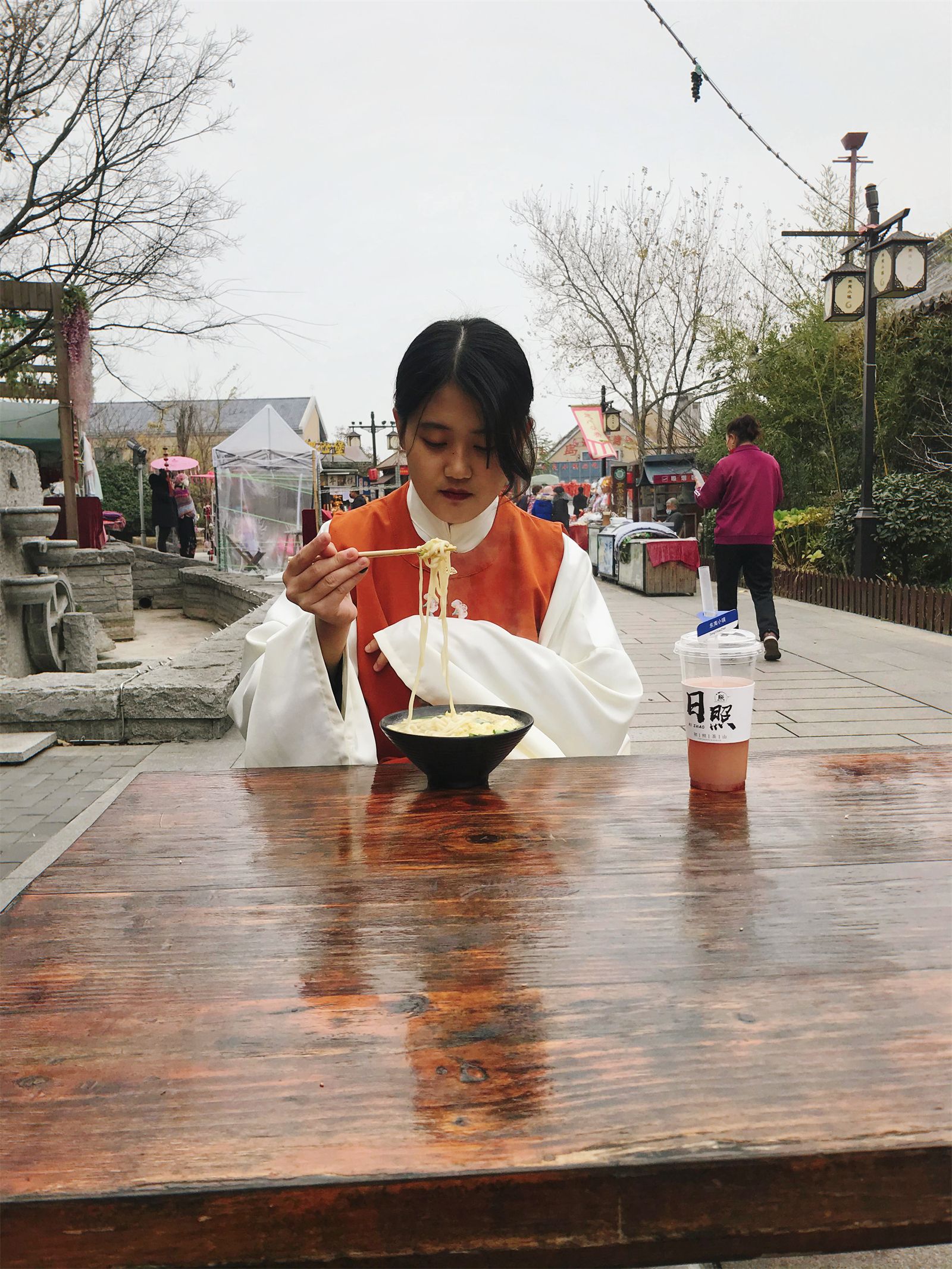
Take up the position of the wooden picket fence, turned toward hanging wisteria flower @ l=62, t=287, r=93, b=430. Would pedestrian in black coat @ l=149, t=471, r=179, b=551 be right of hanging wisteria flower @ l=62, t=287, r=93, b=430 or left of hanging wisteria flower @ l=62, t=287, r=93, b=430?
right

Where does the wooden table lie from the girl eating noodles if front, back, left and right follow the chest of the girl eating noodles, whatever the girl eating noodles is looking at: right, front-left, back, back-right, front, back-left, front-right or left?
front

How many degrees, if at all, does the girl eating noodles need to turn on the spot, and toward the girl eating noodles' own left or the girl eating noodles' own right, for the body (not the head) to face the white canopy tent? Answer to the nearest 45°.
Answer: approximately 180°

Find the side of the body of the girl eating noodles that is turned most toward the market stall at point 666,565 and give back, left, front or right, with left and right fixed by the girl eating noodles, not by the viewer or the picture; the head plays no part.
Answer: back

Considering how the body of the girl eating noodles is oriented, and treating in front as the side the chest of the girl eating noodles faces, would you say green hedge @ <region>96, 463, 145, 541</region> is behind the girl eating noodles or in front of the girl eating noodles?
behind

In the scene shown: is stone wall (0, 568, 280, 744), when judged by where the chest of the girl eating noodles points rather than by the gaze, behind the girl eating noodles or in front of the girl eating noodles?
behind

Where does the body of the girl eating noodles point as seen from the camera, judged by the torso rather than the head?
toward the camera
